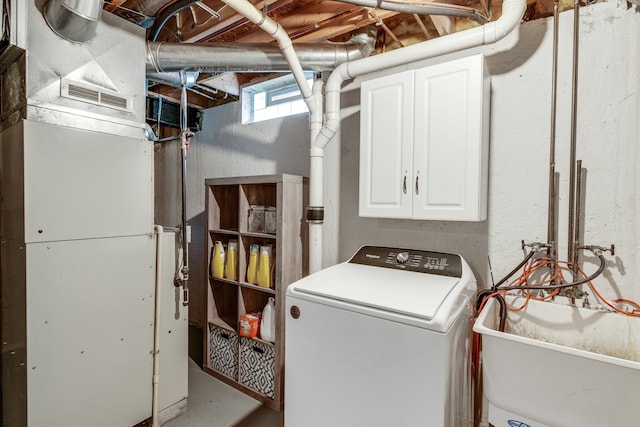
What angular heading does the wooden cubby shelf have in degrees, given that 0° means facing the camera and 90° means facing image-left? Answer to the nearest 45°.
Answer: approximately 45°

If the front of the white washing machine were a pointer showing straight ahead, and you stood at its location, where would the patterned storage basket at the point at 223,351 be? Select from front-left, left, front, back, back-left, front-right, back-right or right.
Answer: right

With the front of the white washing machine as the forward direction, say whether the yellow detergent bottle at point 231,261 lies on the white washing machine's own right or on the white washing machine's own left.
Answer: on the white washing machine's own right

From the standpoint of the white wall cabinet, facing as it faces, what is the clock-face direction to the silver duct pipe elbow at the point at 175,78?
The silver duct pipe elbow is roughly at 2 o'clock from the white wall cabinet.
